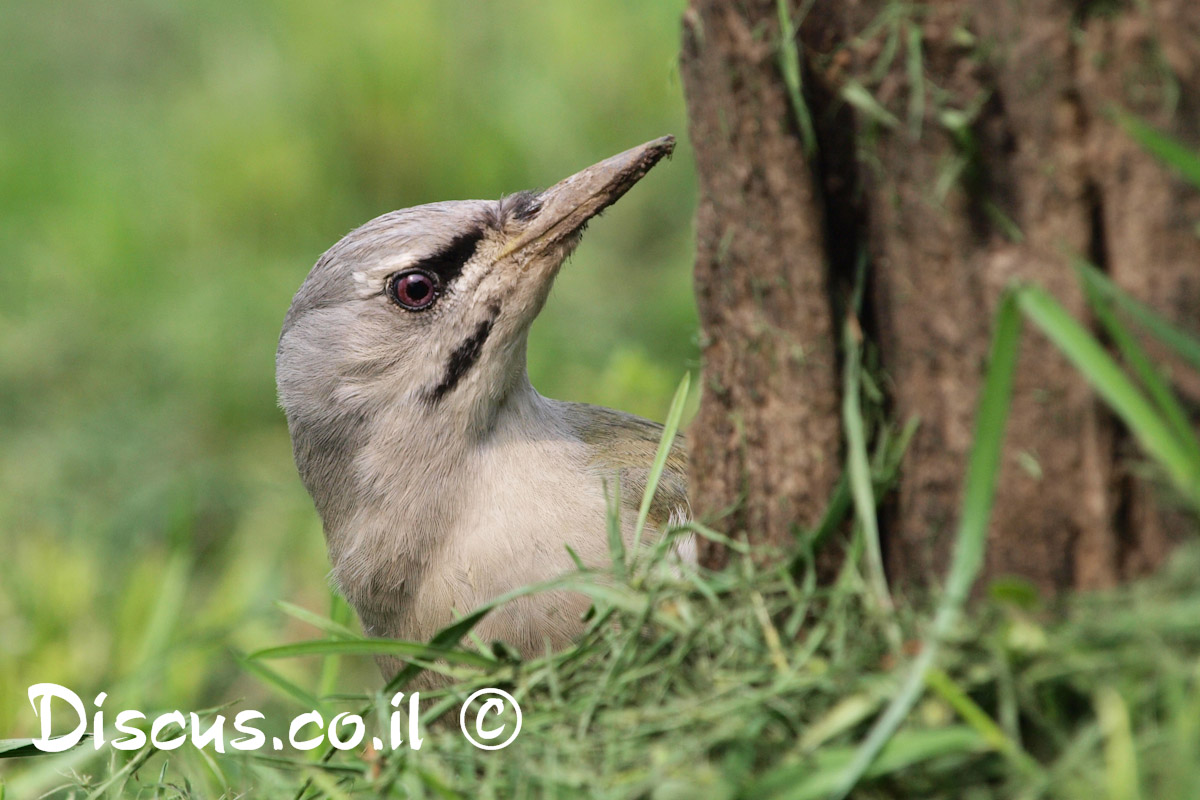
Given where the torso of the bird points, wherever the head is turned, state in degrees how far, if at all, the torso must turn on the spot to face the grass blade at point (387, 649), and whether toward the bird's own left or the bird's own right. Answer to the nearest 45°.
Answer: approximately 45° to the bird's own left

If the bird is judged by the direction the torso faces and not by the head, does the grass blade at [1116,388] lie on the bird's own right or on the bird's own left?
on the bird's own left

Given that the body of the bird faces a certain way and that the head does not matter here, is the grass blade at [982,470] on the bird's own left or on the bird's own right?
on the bird's own left

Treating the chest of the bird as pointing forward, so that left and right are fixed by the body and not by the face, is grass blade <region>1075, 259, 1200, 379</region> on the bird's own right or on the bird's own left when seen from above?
on the bird's own left

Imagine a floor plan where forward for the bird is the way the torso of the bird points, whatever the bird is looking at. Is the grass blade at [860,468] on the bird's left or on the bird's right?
on the bird's left

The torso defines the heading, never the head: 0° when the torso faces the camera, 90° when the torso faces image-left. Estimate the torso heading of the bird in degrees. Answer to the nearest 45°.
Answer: approximately 45°

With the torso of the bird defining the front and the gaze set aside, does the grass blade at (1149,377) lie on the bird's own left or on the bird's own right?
on the bird's own left
